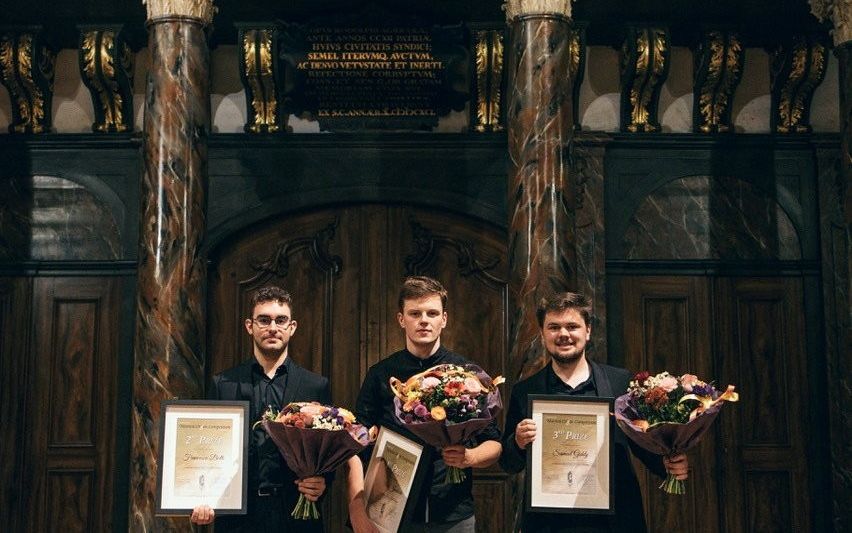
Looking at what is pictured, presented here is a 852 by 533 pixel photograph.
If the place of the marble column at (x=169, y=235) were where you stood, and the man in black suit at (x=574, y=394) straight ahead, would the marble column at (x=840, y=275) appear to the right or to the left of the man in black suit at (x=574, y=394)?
left

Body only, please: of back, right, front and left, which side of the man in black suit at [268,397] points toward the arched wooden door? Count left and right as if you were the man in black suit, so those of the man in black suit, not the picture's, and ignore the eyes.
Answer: back

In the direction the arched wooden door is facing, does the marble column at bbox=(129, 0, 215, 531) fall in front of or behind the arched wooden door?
in front

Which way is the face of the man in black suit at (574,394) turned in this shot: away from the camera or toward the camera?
toward the camera

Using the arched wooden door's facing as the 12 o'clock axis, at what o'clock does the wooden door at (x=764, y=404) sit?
The wooden door is roughly at 9 o'clock from the arched wooden door.

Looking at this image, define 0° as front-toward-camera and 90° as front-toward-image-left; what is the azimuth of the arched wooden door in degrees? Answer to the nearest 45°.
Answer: approximately 0°

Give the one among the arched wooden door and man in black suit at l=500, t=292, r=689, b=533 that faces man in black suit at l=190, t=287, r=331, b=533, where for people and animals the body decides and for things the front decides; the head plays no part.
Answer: the arched wooden door

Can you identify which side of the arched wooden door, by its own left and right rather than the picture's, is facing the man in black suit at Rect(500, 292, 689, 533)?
front

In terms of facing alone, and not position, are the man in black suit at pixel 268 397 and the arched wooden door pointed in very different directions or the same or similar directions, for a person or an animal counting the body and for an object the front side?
same or similar directions

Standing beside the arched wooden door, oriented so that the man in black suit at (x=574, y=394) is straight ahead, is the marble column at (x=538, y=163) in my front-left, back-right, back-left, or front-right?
front-left

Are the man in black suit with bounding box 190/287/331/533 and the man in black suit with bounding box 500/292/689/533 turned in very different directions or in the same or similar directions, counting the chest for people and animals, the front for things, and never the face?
same or similar directions

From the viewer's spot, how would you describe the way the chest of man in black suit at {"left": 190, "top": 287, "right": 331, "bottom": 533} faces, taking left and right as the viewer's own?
facing the viewer
